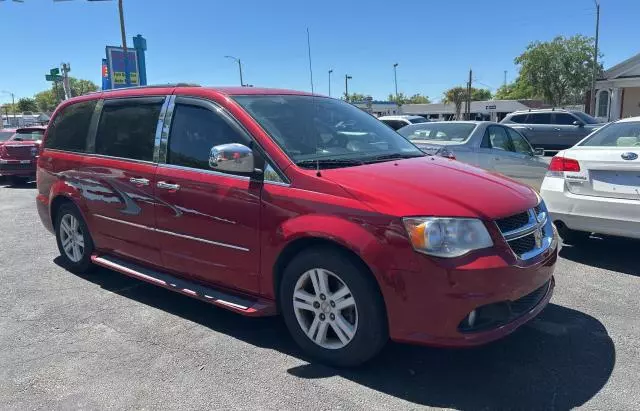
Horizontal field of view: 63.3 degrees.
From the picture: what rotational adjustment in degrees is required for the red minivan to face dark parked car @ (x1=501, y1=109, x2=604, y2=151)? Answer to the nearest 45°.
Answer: approximately 90° to its left

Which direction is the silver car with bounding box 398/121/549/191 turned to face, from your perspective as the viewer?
facing away from the viewer and to the right of the viewer

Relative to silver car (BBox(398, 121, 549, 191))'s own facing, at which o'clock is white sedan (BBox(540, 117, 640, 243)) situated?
The white sedan is roughly at 4 o'clock from the silver car.

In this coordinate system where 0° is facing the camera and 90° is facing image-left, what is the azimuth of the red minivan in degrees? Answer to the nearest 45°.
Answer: approximately 315°

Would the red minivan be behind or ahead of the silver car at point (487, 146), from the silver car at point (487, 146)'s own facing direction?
behind

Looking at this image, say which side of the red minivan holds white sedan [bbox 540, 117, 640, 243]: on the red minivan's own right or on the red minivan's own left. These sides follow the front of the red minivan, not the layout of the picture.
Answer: on the red minivan's own left

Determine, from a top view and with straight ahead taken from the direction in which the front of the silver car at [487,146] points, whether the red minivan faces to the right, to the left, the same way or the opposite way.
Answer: to the right

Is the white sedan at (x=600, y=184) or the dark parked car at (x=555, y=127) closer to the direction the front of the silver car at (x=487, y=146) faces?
the dark parked car

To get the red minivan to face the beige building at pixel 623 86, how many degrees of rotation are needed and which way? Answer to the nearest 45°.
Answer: approximately 90° to its left

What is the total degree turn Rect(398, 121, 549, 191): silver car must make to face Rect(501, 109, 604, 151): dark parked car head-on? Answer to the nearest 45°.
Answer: approximately 45° to its left
